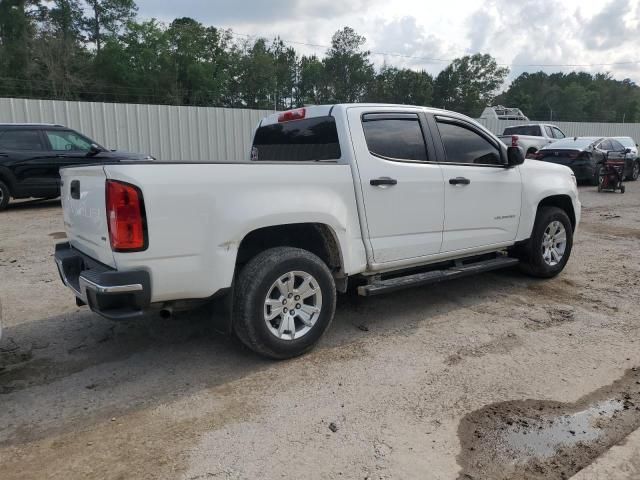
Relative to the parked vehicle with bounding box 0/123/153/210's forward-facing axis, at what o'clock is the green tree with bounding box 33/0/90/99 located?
The green tree is roughly at 9 o'clock from the parked vehicle.

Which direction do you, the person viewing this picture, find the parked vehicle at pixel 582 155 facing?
facing away from the viewer and to the right of the viewer

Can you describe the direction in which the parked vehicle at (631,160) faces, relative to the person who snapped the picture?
facing away from the viewer and to the right of the viewer

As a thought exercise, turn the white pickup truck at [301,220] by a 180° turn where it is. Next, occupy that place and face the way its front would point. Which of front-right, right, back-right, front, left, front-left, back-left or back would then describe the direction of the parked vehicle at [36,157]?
right

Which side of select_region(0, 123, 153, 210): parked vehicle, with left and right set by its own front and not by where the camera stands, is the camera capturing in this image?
right

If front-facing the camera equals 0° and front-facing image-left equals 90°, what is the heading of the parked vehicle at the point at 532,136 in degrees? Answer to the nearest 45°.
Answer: approximately 225°

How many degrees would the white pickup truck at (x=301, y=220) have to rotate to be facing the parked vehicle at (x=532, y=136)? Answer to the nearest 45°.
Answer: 0° — it already faces it

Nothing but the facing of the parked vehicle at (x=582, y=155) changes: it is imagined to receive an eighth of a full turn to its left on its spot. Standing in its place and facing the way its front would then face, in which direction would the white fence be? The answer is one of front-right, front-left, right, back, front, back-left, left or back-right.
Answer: front

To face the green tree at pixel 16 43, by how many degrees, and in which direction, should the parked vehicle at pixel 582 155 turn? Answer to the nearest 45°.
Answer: approximately 135° to its left

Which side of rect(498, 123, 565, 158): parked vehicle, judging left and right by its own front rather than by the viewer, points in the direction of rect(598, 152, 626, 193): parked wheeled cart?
right
